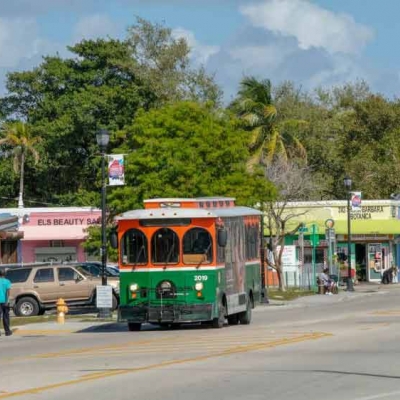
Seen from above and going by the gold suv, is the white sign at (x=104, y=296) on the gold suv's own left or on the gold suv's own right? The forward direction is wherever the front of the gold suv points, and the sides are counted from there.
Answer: on the gold suv's own right

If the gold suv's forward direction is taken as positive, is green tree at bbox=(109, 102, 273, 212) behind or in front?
in front

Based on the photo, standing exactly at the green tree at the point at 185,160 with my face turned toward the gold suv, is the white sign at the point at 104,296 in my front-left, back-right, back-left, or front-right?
front-left

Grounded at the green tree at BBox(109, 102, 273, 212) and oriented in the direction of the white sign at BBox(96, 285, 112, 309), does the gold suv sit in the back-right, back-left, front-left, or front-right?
front-right

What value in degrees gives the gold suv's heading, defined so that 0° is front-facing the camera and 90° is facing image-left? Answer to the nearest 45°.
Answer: approximately 270°
